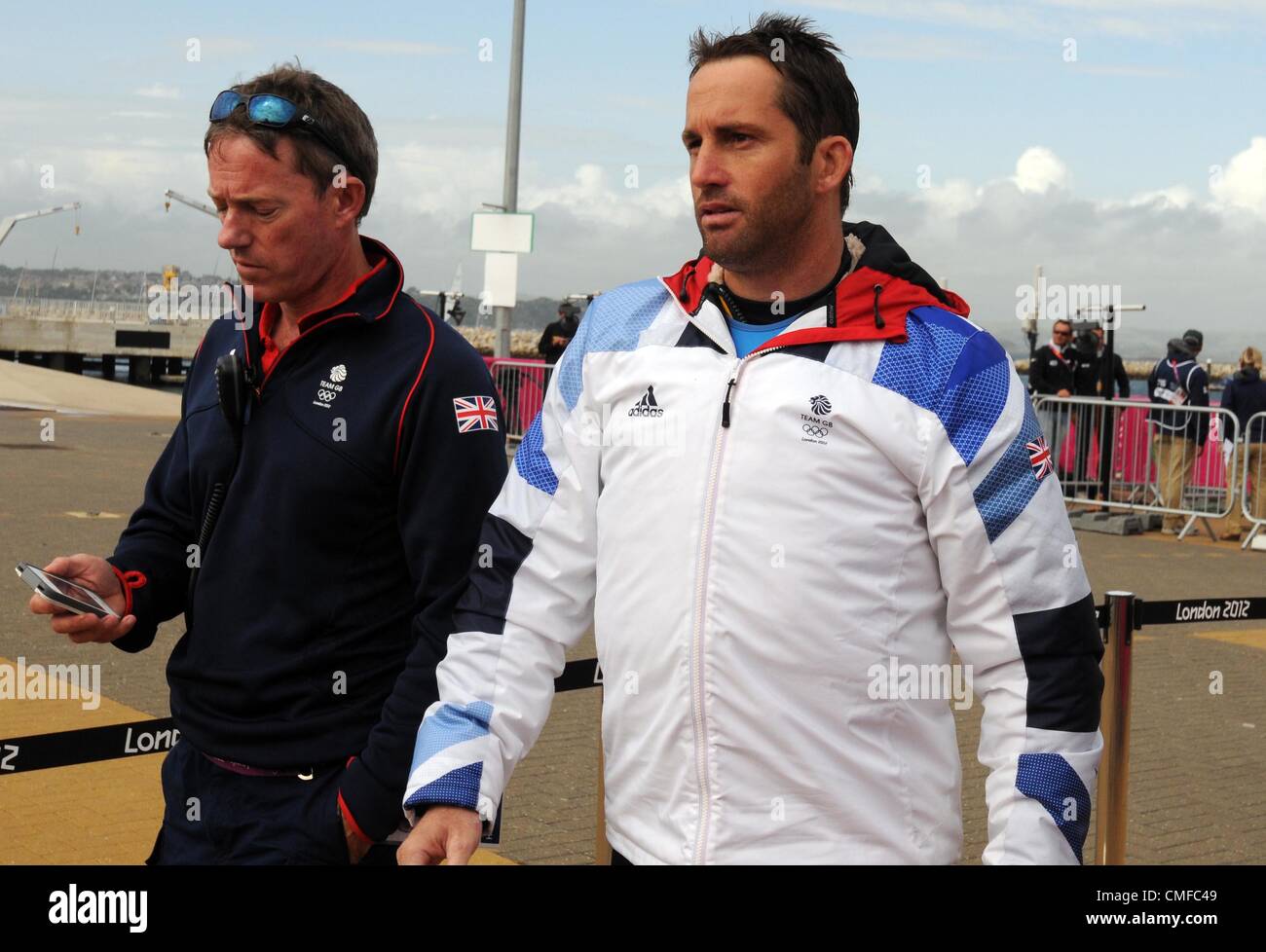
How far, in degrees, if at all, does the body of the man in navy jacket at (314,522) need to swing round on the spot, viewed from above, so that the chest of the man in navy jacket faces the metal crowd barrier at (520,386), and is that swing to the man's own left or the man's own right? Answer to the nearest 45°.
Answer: approximately 135° to the man's own right

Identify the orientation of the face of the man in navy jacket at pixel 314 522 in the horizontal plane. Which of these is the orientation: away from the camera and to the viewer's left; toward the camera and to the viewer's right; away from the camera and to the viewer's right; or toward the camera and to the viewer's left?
toward the camera and to the viewer's left

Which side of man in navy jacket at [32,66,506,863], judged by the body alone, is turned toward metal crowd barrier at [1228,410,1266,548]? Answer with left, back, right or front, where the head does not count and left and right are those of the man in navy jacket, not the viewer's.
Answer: back

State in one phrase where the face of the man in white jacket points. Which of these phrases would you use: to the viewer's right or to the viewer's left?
to the viewer's left

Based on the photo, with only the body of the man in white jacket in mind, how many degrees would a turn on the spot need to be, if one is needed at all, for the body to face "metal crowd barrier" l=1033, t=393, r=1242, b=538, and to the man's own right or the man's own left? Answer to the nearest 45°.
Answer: approximately 135° to the man's own right

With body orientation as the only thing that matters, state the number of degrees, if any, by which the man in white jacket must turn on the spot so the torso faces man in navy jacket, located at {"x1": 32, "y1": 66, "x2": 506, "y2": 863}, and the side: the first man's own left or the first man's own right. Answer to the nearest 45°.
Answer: approximately 90° to the first man's own right

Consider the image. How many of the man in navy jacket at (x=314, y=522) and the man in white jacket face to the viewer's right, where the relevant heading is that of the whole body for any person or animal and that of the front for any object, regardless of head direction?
0

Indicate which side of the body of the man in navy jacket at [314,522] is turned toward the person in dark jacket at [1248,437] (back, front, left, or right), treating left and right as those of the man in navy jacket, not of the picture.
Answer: back

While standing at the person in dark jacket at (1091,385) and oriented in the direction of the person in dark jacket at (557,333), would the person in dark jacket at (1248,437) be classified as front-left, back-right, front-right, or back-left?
back-left

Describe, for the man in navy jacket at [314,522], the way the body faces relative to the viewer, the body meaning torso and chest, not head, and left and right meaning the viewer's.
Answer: facing the viewer and to the left of the viewer

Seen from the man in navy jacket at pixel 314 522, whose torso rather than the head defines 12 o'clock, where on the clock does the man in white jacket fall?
The man in white jacket is roughly at 9 o'clock from the man in navy jacket.
